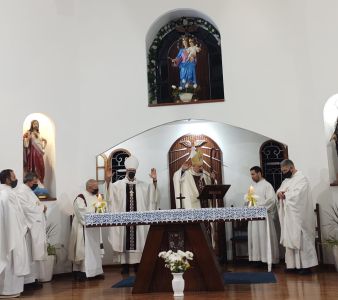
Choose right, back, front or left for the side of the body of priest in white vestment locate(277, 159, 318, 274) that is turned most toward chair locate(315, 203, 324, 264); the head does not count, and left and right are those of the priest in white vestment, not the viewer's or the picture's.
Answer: back

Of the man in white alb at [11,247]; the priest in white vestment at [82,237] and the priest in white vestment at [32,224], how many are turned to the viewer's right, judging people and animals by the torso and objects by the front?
3

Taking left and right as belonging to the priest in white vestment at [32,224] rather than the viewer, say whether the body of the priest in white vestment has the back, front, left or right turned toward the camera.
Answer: right

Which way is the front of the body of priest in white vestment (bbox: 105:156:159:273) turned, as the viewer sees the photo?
toward the camera

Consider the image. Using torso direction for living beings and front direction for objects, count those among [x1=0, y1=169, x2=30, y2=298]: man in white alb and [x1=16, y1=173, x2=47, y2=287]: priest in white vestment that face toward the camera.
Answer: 0

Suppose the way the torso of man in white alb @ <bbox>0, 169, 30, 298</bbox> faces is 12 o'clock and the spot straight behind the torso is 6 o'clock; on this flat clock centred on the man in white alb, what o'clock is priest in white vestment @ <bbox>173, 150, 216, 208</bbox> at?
The priest in white vestment is roughly at 11 o'clock from the man in white alb.

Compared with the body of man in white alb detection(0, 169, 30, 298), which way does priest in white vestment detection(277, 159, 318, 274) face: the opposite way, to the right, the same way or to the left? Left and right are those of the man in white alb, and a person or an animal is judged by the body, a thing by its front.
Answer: the opposite way

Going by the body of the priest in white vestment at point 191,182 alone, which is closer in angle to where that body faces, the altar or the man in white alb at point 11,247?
the altar

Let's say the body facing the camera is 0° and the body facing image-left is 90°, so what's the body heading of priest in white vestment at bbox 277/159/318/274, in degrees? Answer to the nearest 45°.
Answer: approximately 45°

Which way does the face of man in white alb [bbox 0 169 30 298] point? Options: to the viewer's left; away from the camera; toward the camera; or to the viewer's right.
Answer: to the viewer's right

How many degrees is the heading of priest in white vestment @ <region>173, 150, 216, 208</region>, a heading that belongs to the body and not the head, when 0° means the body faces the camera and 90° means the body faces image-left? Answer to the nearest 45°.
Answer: approximately 315°

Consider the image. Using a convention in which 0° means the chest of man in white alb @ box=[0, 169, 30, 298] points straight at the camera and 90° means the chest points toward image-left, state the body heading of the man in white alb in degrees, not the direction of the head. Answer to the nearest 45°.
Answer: approximately 270°

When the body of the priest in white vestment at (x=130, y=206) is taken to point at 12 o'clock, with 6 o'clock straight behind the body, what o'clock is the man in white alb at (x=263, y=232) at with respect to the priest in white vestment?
The man in white alb is roughly at 9 o'clock from the priest in white vestment.

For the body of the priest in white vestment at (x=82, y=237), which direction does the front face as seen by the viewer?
to the viewer's right

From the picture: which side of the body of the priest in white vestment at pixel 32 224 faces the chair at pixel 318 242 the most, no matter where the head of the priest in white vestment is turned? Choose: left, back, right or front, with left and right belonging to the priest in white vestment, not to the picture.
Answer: front
